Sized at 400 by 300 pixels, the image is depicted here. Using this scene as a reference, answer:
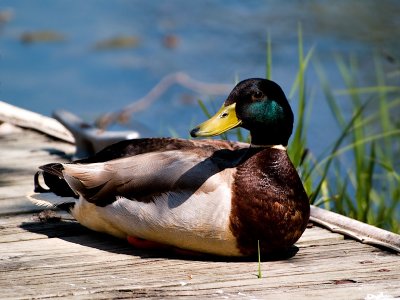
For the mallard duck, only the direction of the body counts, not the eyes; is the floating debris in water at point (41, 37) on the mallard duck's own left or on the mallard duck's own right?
on the mallard duck's own left

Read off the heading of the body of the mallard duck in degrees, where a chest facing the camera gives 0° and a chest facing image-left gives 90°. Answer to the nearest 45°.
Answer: approximately 270°

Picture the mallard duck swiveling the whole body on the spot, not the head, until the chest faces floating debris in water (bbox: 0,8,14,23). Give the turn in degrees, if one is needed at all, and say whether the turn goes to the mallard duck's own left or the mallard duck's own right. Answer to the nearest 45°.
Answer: approximately 90° to the mallard duck's own left

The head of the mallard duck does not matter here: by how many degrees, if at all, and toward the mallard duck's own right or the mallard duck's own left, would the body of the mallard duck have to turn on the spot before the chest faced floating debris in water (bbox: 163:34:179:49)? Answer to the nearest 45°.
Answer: approximately 90° to the mallard duck's own left

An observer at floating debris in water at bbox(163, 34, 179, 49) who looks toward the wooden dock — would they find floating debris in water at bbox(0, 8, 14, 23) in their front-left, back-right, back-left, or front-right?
back-right

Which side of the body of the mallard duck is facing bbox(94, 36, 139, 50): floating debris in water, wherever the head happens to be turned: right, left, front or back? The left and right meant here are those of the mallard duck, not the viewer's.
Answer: left
